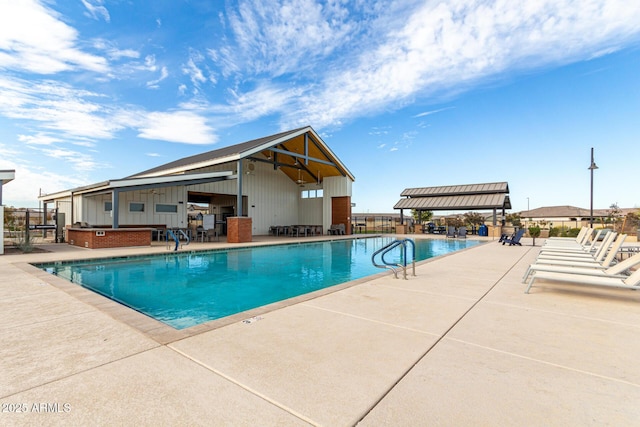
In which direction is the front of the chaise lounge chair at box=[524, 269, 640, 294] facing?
to the viewer's left

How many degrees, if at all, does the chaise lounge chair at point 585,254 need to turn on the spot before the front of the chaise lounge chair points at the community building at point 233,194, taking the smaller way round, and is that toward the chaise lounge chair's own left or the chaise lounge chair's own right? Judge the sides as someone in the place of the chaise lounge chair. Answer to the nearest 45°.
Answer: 0° — it already faces it

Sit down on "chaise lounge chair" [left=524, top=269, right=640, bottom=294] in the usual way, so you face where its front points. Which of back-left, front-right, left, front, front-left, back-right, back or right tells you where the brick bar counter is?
front

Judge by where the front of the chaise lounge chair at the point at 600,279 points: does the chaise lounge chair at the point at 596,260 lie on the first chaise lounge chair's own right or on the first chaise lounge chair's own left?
on the first chaise lounge chair's own right

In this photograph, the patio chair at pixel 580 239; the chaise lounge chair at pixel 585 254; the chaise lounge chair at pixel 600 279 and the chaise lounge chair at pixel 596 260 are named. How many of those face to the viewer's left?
4

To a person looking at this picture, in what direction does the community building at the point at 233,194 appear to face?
facing the viewer and to the right of the viewer

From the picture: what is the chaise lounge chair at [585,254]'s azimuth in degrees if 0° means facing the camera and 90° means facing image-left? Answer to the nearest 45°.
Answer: approximately 90°

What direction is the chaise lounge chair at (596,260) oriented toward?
to the viewer's left

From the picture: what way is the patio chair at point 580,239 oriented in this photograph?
to the viewer's left

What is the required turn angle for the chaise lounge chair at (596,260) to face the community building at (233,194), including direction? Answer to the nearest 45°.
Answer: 0° — it already faces it

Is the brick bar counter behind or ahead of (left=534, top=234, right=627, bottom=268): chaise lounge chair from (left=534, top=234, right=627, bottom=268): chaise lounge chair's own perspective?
ahead

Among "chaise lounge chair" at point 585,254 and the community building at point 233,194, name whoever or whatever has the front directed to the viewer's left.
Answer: the chaise lounge chair

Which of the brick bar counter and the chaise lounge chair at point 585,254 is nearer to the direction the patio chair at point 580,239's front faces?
the brick bar counter

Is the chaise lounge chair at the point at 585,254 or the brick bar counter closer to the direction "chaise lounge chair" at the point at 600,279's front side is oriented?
the brick bar counter

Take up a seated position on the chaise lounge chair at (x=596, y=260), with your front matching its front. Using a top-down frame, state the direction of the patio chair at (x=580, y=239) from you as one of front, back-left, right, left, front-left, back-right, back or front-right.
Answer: right
